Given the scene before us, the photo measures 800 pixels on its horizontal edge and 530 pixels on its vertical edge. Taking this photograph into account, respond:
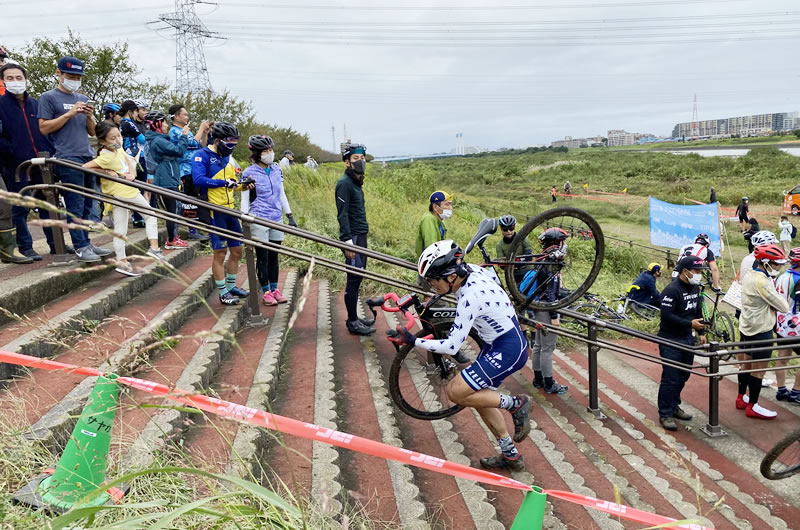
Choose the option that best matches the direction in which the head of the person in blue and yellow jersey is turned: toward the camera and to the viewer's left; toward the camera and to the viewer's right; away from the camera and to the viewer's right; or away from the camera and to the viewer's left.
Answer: toward the camera and to the viewer's right

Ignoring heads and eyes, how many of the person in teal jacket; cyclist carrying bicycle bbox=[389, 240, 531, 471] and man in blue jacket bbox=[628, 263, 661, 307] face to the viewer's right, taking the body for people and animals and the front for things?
2

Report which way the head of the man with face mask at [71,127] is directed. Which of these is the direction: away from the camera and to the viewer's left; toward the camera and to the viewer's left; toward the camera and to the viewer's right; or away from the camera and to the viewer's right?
toward the camera and to the viewer's right

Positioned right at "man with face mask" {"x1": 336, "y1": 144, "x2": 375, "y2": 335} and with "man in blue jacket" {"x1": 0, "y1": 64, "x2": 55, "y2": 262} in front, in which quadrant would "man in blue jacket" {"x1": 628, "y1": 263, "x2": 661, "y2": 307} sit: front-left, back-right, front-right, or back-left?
back-right

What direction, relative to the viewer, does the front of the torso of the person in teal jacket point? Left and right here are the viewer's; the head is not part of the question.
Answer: facing to the right of the viewer
